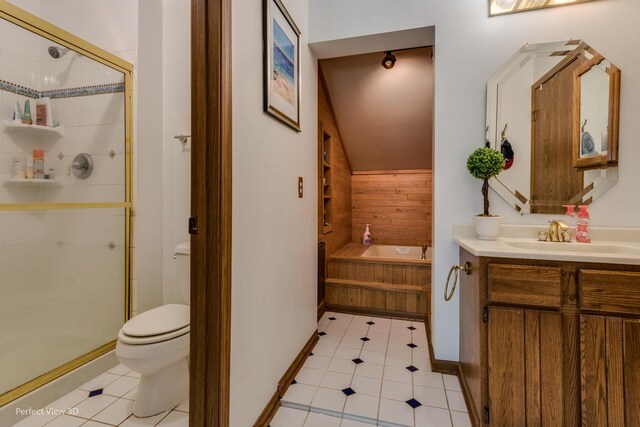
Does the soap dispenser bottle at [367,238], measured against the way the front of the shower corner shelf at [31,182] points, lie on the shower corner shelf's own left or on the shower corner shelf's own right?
on the shower corner shelf's own left

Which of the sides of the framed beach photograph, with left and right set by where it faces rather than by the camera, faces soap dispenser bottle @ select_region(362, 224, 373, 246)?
left

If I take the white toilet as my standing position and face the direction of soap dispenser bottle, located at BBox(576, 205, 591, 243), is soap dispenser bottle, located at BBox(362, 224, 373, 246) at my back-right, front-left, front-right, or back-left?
front-left

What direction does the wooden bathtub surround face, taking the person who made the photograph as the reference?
facing the viewer

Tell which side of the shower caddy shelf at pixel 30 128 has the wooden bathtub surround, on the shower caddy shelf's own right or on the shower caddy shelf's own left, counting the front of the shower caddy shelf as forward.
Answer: on the shower caddy shelf's own left

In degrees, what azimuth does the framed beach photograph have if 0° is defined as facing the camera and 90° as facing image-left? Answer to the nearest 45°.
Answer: approximately 315°
